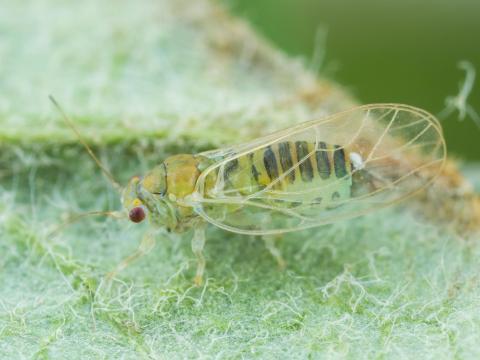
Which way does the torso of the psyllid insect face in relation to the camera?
to the viewer's left
